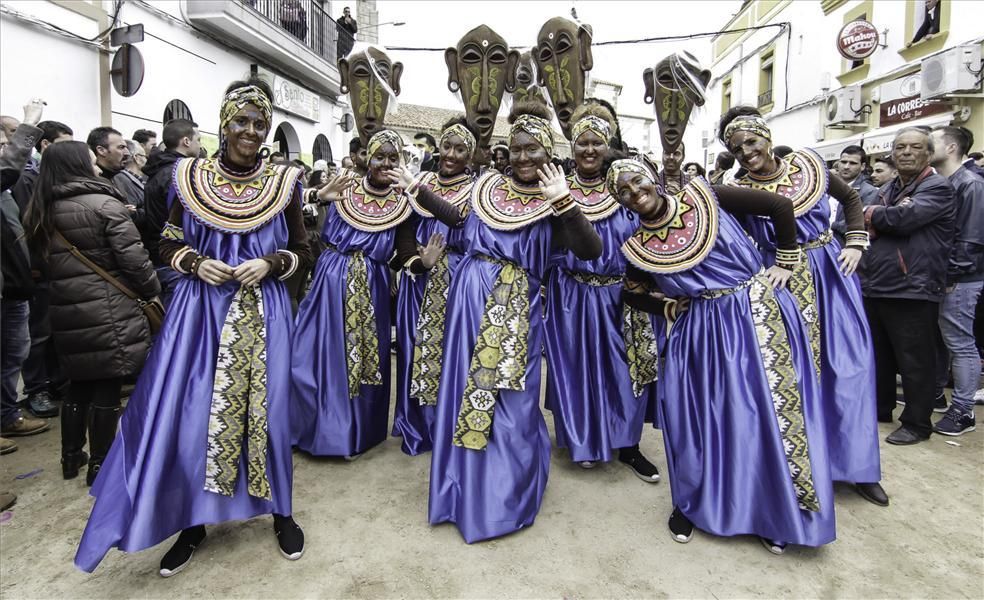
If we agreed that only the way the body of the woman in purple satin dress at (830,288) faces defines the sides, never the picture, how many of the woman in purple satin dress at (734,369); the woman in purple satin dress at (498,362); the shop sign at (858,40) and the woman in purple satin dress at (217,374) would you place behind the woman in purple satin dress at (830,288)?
1

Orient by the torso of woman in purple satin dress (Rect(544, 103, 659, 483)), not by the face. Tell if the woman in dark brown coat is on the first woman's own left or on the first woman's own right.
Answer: on the first woman's own right

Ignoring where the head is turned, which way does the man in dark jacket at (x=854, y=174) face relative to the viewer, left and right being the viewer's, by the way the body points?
facing the viewer and to the left of the viewer

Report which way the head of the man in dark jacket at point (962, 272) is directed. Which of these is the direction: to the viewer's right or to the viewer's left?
to the viewer's left

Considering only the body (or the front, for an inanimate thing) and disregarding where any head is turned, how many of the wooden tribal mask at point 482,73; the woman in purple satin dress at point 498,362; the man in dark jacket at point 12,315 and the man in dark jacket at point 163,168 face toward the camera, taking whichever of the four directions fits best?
2

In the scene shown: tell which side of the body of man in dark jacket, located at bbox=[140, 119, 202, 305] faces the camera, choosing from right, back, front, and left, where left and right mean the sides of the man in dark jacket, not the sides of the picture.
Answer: right

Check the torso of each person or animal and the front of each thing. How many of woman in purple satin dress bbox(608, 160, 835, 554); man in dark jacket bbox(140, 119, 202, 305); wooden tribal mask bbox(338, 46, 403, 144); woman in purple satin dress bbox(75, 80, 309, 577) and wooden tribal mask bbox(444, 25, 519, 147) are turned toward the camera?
4

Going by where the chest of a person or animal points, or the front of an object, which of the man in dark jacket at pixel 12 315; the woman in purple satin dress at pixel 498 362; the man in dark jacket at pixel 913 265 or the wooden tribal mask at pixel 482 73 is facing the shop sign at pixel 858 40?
the man in dark jacket at pixel 12 315

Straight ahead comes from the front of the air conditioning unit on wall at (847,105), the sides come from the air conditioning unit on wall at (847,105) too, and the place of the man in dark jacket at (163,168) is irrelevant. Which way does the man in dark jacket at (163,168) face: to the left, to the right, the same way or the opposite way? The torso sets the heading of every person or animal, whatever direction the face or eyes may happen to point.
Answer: the opposite way

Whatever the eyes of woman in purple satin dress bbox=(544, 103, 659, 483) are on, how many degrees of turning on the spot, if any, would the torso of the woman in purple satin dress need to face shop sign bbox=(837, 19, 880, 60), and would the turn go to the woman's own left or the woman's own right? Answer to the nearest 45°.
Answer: approximately 135° to the woman's own left

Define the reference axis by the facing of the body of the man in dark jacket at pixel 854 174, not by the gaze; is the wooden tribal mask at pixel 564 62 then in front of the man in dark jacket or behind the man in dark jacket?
in front

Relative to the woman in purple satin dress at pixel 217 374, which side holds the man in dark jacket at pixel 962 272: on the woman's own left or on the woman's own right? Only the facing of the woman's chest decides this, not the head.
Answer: on the woman's own left

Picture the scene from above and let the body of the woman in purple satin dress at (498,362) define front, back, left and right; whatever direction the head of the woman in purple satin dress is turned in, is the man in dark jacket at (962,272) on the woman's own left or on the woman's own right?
on the woman's own left

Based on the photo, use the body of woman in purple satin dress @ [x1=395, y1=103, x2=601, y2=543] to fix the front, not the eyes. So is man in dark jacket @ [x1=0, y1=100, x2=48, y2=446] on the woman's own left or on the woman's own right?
on the woman's own right

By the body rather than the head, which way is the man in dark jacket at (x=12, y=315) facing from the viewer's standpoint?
to the viewer's right
